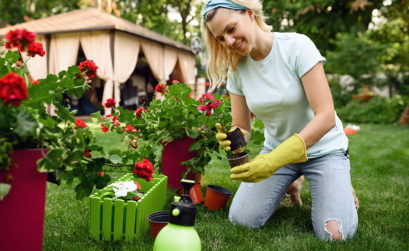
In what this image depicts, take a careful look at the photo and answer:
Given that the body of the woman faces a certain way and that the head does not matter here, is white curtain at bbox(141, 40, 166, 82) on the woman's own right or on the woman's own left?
on the woman's own right

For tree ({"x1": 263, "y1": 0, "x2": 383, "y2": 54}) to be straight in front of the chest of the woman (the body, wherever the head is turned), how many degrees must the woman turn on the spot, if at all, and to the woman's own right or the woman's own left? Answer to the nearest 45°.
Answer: approximately 135° to the woman's own right

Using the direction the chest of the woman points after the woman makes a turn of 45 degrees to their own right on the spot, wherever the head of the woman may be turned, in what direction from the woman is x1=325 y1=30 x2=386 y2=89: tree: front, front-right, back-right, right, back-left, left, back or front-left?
right

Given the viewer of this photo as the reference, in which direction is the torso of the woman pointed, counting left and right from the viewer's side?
facing the viewer and to the left of the viewer

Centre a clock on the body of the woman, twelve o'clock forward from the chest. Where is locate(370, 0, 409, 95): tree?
The tree is roughly at 5 o'clock from the woman.

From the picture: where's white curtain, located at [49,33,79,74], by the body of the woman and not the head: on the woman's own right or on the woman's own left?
on the woman's own right

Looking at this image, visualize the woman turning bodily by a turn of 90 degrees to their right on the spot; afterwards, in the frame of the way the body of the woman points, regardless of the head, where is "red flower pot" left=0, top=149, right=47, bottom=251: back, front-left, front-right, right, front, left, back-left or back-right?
left

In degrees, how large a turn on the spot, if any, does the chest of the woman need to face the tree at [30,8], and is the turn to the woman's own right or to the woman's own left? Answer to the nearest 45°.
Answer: approximately 90° to the woman's own right

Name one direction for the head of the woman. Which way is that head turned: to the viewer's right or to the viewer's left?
to the viewer's left

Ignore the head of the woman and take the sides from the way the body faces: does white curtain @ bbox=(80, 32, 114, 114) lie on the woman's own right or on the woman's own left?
on the woman's own right

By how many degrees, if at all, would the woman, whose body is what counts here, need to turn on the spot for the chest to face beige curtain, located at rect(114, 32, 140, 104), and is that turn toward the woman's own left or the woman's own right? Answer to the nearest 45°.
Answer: approximately 90° to the woman's own right

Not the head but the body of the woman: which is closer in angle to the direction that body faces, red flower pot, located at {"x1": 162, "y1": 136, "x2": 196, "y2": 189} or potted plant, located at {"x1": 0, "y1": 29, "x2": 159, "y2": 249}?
the potted plant

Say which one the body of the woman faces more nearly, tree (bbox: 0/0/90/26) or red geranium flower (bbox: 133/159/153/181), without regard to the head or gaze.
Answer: the red geranium flower
